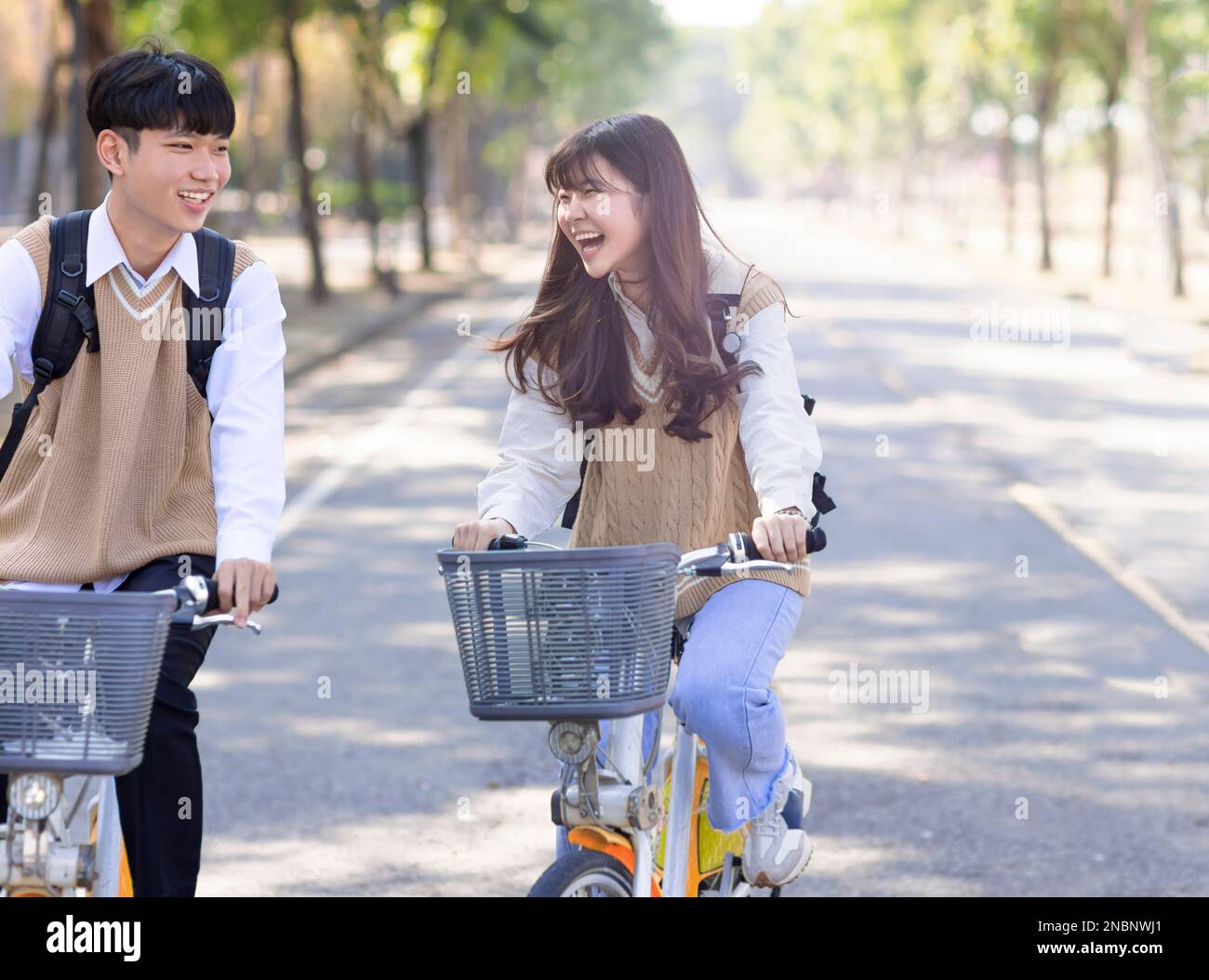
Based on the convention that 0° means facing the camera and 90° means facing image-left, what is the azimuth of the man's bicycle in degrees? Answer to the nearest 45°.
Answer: approximately 0°

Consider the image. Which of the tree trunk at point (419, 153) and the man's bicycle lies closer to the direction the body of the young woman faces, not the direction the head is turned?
the man's bicycle

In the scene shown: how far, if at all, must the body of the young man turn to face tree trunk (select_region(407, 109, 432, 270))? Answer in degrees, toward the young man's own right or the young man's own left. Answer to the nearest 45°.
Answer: approximately 180°

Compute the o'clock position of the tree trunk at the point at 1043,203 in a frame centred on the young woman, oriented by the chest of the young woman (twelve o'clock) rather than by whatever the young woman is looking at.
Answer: The tree trunk is roughly at 5 o'clock from the young woman.

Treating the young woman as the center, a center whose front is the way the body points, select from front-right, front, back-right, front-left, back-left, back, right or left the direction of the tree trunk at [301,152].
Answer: back-right

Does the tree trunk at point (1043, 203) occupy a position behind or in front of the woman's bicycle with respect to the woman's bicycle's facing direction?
behind

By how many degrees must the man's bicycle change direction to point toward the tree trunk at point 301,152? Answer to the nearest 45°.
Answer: approximately 180°

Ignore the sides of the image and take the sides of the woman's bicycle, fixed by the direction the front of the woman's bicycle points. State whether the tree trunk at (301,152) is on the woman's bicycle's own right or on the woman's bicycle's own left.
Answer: on the woman's bicycle's own right

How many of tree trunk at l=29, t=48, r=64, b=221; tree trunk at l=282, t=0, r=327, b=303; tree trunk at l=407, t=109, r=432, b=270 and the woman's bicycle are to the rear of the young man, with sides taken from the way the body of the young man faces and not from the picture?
3

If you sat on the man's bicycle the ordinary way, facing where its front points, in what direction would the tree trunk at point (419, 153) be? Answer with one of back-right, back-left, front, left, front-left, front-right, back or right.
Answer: back

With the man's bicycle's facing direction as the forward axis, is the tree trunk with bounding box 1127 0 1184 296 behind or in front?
behind

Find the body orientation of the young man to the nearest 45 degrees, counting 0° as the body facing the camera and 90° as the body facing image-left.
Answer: approximately 0°

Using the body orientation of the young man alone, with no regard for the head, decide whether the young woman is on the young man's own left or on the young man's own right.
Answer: on the young man's own left

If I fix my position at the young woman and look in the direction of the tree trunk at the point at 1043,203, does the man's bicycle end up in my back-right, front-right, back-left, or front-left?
back-left

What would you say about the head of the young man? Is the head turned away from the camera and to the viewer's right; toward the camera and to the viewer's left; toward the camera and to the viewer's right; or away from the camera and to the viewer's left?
toward the camera and to the viewer's right

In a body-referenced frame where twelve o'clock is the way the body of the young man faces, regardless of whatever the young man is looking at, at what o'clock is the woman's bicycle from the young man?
The woman's bicycle is roughly at 10 o'clock from the young man.

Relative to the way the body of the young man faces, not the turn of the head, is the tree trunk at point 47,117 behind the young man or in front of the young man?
behind
